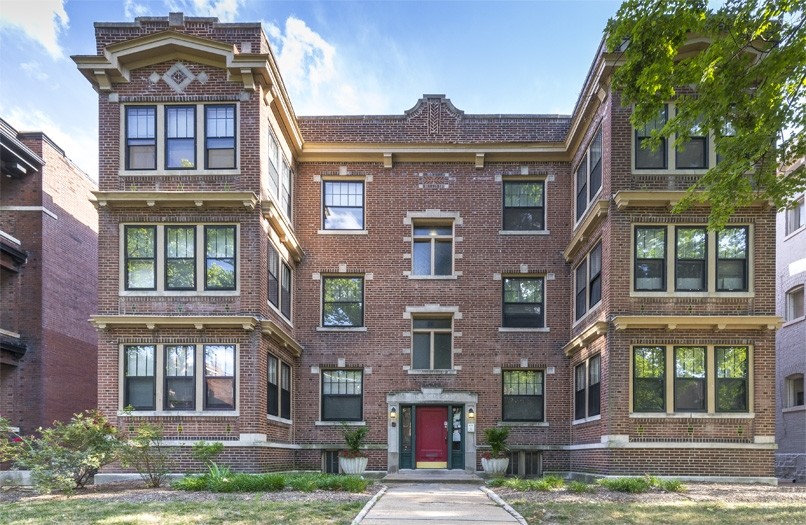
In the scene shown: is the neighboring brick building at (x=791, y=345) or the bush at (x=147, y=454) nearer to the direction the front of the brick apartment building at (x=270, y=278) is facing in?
the bush

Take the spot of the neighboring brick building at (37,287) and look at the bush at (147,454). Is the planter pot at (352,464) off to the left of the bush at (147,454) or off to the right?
left

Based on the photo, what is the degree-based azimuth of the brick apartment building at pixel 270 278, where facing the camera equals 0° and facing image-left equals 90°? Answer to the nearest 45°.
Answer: approximately 0°

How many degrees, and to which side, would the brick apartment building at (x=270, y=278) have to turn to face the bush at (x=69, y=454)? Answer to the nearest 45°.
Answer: approximately 45° to its right
